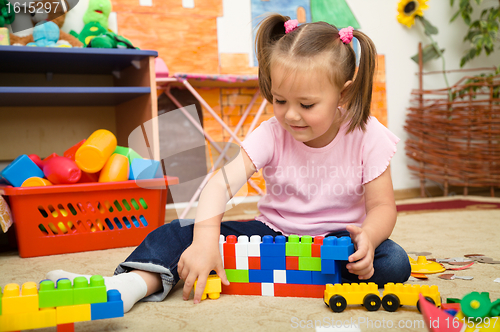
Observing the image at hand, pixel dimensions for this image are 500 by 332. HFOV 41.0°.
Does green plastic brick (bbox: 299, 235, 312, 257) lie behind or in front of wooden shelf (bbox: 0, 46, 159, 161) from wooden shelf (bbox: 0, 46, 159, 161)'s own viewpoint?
in front

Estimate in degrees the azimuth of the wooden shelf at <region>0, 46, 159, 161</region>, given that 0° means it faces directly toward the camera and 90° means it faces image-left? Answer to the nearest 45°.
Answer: approximately 0°

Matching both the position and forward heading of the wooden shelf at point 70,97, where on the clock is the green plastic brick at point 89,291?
The green plastic brick is roughly at 12 o'clock from the wooden shelf.

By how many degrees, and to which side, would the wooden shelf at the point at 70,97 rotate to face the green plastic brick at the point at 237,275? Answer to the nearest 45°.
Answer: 0° — it already faces it

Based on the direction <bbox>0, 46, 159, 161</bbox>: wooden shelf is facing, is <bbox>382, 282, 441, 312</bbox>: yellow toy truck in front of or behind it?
in front

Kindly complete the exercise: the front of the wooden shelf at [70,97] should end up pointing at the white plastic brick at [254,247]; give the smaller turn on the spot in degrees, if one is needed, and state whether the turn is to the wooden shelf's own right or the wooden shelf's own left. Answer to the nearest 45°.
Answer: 0° — it already faces it

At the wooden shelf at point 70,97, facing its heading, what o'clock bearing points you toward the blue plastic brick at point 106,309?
The blue plastic brick is roughly at 12 o'clock from the wooden shelf.
